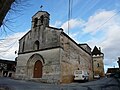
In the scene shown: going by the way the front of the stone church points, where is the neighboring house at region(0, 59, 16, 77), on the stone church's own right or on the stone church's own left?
on the stone church's own right

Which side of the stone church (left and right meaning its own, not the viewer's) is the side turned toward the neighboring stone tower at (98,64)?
back

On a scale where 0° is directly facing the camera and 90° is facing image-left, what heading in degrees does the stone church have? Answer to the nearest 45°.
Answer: approximately 45°
